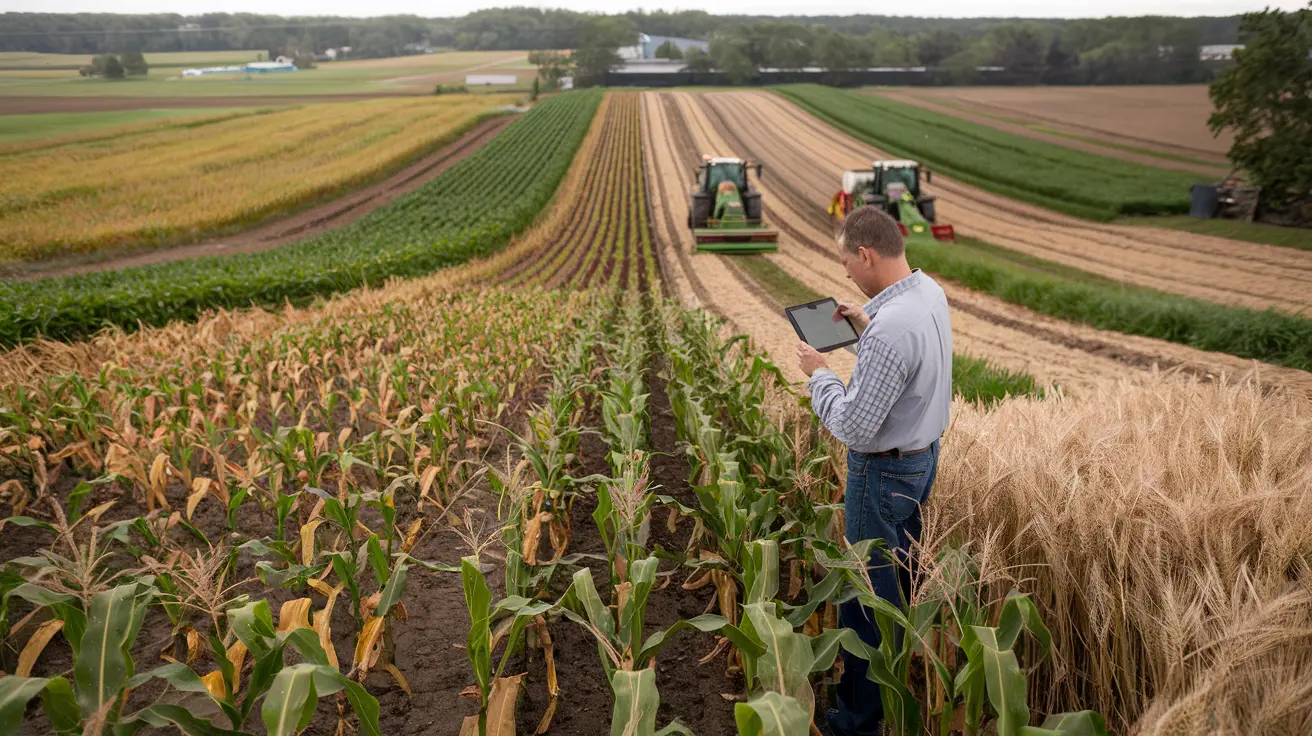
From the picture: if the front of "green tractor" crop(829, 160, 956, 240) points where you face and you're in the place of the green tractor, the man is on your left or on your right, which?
on your right

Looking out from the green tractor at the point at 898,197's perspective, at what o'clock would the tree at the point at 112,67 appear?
The tree is roughly at 4 o'clock from the green tractor.

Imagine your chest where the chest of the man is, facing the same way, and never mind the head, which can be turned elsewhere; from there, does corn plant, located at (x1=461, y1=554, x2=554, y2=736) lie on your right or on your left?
on your left

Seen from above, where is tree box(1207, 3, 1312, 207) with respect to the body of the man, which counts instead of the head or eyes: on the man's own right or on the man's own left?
on the man's own right

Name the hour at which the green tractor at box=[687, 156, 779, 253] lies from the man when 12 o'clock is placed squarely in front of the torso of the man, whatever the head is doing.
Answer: The green tractor is roughly at 1 o'clock from the man.

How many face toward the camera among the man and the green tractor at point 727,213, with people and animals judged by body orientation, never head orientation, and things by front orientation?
1

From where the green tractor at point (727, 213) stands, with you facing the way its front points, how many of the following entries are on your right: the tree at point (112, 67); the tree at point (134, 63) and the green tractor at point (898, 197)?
2

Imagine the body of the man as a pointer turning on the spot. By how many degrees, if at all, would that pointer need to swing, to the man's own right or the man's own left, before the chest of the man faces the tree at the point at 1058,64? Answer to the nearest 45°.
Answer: approximately 45° to the man's own right

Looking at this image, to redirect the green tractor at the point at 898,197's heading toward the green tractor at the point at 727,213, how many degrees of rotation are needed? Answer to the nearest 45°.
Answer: approximately 135° to its right

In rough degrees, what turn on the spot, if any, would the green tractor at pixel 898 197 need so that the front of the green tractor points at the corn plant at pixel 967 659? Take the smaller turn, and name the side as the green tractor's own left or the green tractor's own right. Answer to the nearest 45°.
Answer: approximately 45° to the green tractor's own right

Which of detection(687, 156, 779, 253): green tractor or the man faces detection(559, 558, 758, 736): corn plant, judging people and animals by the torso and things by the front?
the green tractor

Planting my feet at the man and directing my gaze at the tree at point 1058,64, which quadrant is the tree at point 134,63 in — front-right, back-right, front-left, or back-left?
front-left

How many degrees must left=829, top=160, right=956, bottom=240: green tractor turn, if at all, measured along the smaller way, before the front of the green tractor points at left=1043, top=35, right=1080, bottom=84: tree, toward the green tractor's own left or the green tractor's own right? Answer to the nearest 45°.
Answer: approximately 135° to the green tractor's own left

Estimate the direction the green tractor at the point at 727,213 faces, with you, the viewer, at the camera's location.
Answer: facing the viewer

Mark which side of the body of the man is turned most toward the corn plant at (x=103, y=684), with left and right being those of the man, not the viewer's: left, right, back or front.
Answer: left

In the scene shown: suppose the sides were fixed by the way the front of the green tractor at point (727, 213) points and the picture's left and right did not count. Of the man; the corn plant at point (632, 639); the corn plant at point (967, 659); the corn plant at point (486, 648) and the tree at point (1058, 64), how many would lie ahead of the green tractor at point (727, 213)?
4

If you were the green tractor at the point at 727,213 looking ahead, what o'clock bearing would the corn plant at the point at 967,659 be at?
The corn plant is roughly at 12 o'clock from the green tractor.

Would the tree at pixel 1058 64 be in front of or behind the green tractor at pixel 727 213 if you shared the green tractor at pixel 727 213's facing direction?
behind
